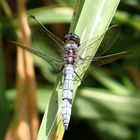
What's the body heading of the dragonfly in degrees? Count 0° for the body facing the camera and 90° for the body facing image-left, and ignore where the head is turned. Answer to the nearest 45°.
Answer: approximately 180°
